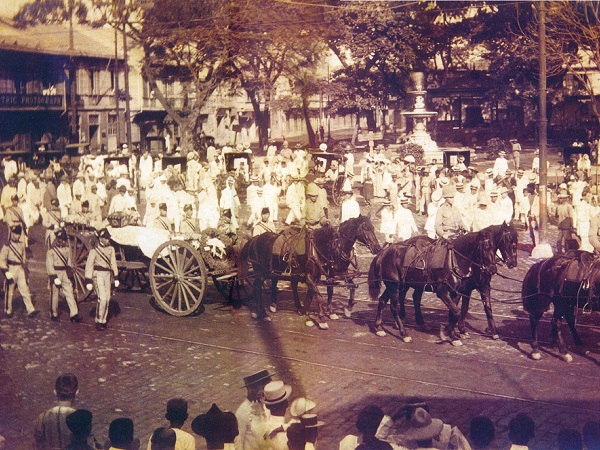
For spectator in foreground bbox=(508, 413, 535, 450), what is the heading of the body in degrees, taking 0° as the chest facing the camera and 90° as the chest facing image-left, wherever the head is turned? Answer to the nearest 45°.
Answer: approximately 180°

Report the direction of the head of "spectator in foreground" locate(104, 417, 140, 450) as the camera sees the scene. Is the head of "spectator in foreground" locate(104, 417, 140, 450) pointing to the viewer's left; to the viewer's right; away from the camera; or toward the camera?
away from the camera

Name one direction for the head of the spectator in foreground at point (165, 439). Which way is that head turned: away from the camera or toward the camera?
away from the camera

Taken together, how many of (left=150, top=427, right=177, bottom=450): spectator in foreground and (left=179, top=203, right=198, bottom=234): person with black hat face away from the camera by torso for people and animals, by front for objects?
1

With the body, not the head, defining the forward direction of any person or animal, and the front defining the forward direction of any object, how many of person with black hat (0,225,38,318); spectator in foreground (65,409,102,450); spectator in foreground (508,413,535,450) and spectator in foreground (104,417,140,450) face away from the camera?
3

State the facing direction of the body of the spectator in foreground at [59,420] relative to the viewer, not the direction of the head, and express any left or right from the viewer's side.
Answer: facing away from the viewer

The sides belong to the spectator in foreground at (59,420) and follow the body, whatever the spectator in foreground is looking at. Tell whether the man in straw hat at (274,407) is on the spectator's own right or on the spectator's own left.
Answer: on the spectator's own right

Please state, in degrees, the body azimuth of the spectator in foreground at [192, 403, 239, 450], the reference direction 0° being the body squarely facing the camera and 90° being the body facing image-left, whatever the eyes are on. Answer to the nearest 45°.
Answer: approximately 180°

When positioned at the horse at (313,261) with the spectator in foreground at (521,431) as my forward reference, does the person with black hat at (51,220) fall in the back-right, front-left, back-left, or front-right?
back-right

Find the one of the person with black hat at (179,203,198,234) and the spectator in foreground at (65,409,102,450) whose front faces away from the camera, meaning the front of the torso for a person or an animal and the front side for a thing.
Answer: the spectator in foreground

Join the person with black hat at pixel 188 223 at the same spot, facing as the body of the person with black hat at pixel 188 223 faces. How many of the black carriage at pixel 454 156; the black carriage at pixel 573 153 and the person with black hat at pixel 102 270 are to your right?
1

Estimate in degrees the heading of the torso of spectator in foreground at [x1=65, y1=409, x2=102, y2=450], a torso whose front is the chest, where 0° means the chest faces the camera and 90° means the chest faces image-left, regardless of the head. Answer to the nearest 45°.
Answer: approximately 180°

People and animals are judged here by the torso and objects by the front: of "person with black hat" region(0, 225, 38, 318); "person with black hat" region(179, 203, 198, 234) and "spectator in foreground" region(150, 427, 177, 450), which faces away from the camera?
the spectator in foreground

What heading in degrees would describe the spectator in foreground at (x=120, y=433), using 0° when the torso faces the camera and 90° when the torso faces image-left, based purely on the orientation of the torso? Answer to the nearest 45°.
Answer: approximately 180°
